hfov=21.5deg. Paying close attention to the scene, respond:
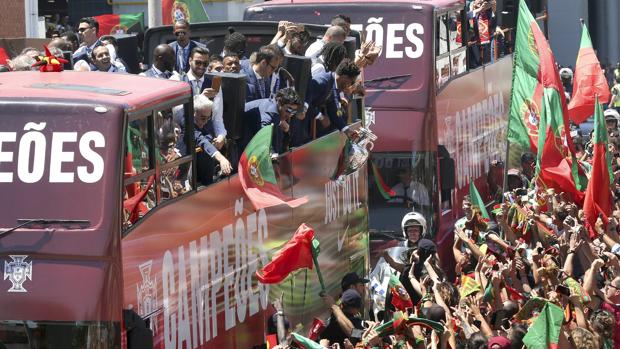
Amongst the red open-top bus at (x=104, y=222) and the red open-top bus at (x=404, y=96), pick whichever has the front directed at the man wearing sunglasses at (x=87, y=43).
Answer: the red open-top bus at (x=404, y=96)

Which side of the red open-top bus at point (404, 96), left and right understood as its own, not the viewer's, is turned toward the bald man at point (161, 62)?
front

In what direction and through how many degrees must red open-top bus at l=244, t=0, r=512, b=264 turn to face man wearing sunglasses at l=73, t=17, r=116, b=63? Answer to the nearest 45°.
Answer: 0° — it already faces them

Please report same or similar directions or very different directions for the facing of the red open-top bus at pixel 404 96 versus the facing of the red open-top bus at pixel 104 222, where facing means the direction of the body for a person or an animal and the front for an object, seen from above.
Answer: same or similar directions

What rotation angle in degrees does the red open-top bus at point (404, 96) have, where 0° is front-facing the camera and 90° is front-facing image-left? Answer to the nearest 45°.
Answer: approximately 45°

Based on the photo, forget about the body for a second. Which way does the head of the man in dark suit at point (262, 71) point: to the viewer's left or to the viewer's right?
to the viewer's right

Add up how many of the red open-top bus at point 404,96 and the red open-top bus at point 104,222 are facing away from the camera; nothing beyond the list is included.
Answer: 0

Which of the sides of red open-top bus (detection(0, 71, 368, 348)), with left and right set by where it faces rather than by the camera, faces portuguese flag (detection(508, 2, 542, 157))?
back

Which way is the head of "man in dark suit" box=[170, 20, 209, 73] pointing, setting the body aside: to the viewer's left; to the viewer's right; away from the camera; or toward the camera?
toward the camera

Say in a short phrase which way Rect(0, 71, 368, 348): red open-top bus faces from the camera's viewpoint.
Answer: facing the viewer and to the left of the viewer

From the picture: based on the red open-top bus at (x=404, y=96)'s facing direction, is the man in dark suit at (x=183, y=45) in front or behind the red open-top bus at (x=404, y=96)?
in front
